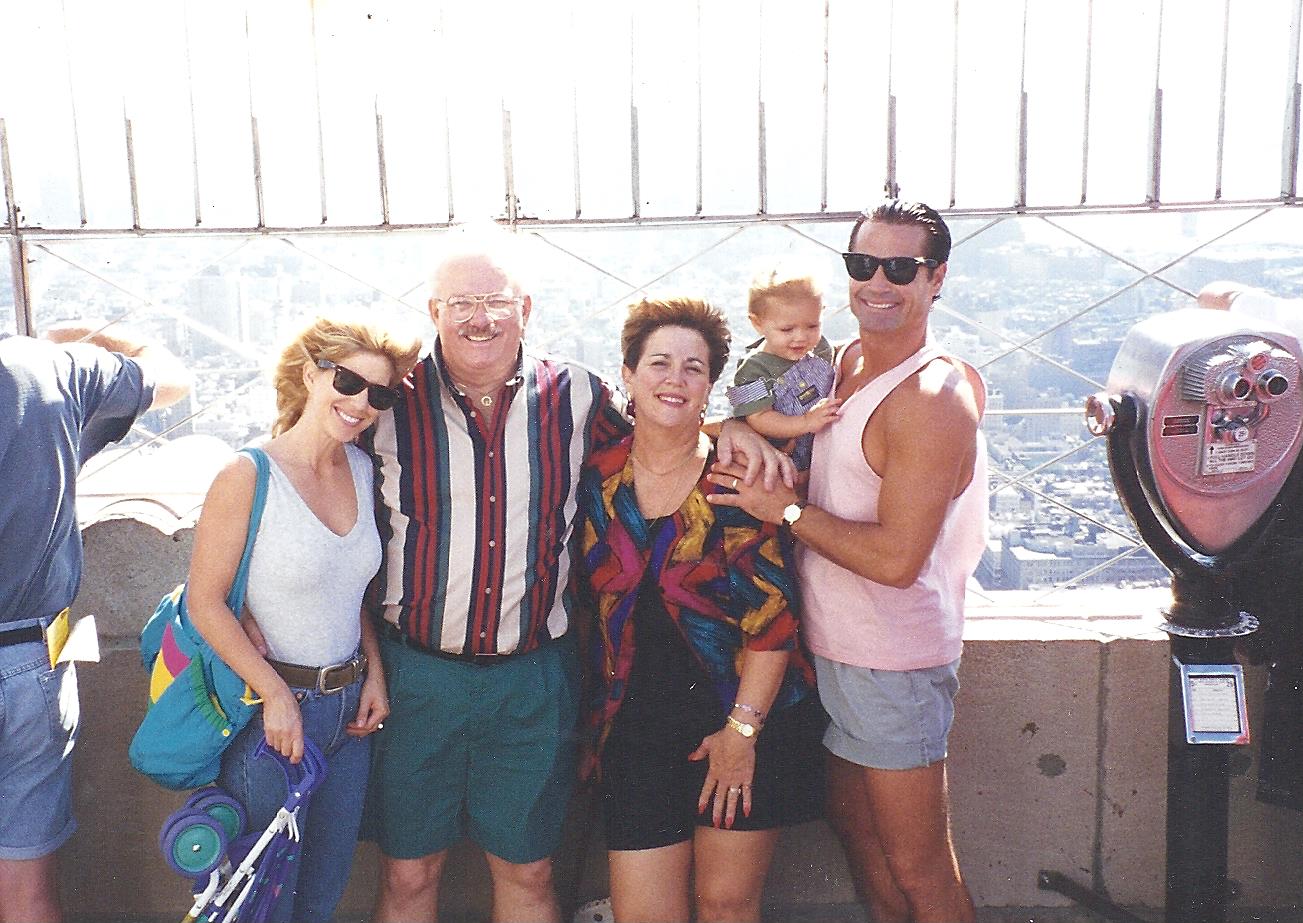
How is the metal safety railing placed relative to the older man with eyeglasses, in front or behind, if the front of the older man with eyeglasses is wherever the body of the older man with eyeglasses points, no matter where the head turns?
behind

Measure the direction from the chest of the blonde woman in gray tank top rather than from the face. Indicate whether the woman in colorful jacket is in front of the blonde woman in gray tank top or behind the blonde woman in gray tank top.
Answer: in front

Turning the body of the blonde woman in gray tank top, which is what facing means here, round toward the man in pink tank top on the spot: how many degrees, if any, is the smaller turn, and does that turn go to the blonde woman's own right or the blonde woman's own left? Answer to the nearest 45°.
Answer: approximately 45° to the blonde woman's own left

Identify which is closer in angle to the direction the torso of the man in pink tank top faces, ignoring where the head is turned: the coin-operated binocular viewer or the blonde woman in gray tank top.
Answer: the blonde woman in gray tank top

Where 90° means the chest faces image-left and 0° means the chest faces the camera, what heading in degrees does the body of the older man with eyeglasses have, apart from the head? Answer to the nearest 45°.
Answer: approximately 0°

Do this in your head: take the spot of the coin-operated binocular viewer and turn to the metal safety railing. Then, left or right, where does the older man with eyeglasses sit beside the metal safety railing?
left

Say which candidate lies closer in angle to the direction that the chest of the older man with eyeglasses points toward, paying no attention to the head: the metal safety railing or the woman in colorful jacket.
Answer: the woman in colorful jacket

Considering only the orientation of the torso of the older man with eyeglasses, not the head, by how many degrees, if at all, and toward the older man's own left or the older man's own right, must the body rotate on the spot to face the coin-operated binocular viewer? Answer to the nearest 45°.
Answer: approximately 90° to the older man's own left

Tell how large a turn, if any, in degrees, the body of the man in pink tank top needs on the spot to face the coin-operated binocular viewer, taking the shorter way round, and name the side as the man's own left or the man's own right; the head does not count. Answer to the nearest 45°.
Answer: approximately 135° to the man's own left

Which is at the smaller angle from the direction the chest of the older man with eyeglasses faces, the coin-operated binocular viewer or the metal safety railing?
the coin-operated binocular viewer
